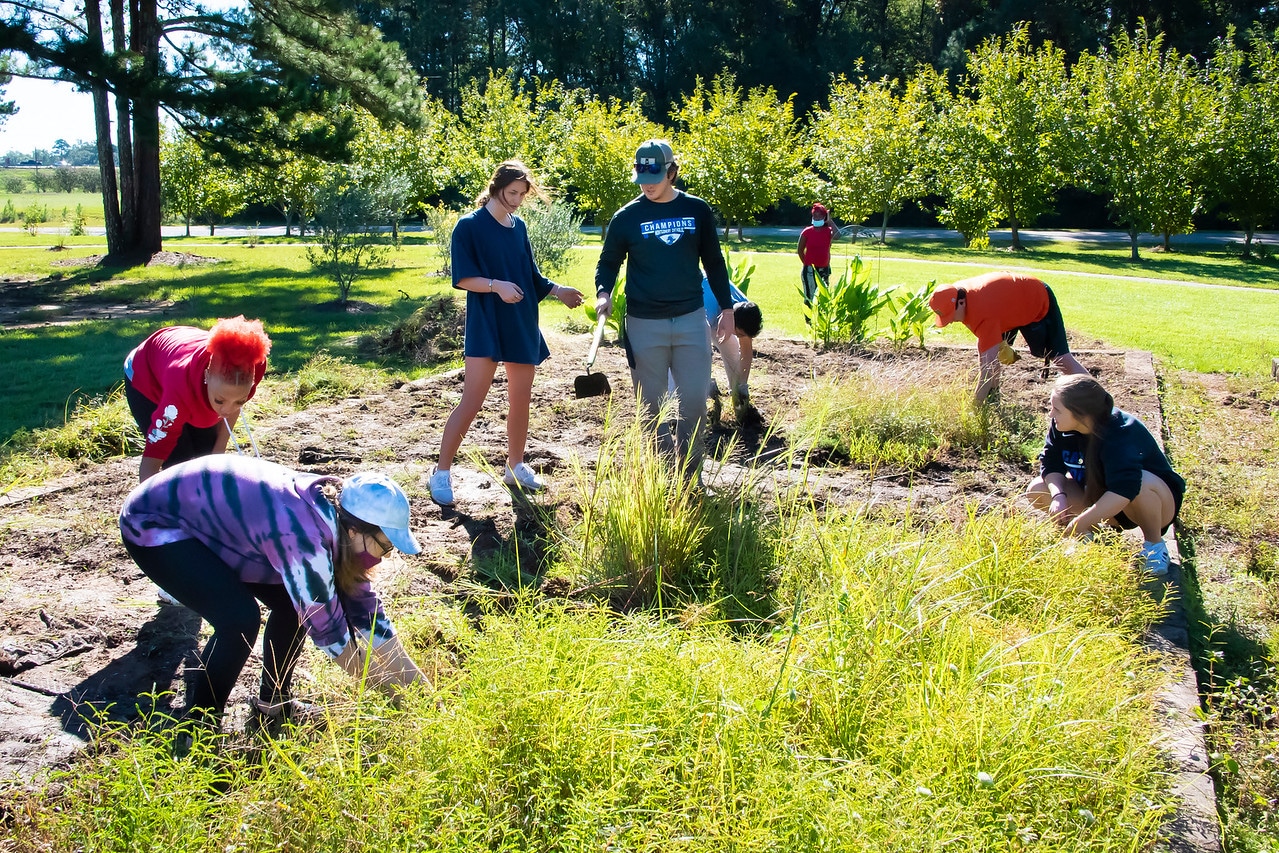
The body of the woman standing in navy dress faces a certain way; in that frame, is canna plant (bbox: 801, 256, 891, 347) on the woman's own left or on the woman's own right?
on the woman's own left

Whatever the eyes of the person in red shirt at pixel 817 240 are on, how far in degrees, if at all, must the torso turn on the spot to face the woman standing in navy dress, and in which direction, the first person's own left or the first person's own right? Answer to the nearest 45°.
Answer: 0° — they already face them

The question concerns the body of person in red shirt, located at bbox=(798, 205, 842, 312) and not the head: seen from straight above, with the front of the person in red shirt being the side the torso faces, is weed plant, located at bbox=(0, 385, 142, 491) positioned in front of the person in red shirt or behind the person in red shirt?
in front

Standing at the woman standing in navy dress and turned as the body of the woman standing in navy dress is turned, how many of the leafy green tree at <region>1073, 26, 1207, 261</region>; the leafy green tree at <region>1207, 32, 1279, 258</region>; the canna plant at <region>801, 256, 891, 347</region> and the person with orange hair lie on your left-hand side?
3

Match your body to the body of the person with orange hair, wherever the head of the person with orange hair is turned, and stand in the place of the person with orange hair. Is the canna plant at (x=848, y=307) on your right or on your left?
on your left

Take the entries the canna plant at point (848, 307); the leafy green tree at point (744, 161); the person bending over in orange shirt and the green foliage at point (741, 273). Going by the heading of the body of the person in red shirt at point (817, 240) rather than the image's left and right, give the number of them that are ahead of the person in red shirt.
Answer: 3

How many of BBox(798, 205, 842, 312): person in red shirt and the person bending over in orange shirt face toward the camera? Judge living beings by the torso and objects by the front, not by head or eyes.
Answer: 1

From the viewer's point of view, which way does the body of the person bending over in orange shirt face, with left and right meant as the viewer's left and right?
facing to the left of the viewer

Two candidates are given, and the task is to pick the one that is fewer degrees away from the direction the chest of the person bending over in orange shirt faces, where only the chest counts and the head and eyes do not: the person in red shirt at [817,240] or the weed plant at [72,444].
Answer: the weed plant

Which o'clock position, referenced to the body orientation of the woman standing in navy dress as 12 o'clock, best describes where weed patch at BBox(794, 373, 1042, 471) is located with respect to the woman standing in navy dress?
The weed patch is roughly at 10 o'clock from the woman standing in navy dress.

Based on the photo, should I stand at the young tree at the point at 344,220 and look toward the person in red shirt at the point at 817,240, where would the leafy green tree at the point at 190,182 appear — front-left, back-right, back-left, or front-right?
back-left

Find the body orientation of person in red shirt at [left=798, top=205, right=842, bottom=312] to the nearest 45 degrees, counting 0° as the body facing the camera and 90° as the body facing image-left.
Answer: approximately 0°

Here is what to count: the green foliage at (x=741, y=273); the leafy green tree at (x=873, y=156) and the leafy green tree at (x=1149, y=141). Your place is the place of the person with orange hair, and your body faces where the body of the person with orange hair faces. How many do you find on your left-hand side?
3

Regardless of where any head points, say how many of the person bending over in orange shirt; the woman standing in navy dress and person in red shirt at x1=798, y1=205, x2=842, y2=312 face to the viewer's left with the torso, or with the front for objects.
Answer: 1

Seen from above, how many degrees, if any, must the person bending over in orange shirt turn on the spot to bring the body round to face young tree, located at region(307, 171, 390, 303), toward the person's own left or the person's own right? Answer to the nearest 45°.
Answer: approximately 45° to the person's own right

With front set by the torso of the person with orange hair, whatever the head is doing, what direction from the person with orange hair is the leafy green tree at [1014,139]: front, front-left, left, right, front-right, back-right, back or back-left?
left
